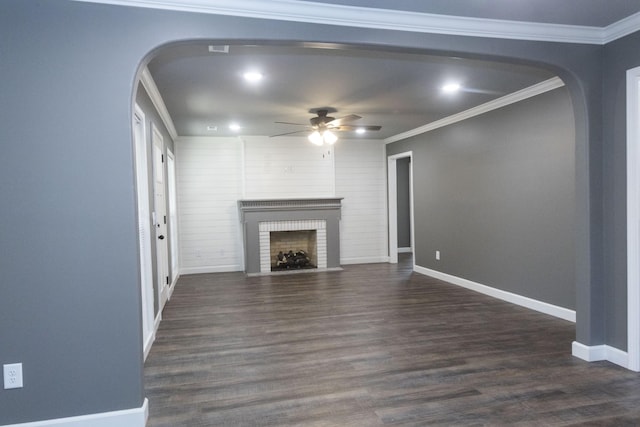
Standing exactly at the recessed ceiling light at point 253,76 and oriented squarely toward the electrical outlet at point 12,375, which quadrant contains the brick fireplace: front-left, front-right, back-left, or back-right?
back-right

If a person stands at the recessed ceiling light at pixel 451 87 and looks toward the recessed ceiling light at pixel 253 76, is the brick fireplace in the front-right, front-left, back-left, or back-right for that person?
front-right

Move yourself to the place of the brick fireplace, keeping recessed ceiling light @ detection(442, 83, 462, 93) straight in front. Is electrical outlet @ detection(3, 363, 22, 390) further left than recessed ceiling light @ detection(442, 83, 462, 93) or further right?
right

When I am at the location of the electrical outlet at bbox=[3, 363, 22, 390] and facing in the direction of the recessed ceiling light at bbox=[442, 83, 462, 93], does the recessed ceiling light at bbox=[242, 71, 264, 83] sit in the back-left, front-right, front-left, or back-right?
front-left

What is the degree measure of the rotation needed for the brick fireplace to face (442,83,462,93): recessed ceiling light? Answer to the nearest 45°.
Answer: approximately 45° to its left

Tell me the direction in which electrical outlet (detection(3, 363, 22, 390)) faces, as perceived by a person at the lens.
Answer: facing the viewer

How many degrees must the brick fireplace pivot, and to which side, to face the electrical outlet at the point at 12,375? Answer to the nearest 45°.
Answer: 0° — it already faces it

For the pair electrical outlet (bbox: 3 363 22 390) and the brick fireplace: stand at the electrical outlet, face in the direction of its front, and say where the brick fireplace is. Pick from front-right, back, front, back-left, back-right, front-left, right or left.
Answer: back-left

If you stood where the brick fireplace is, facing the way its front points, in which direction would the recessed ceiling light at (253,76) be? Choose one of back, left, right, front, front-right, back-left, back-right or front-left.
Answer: front
